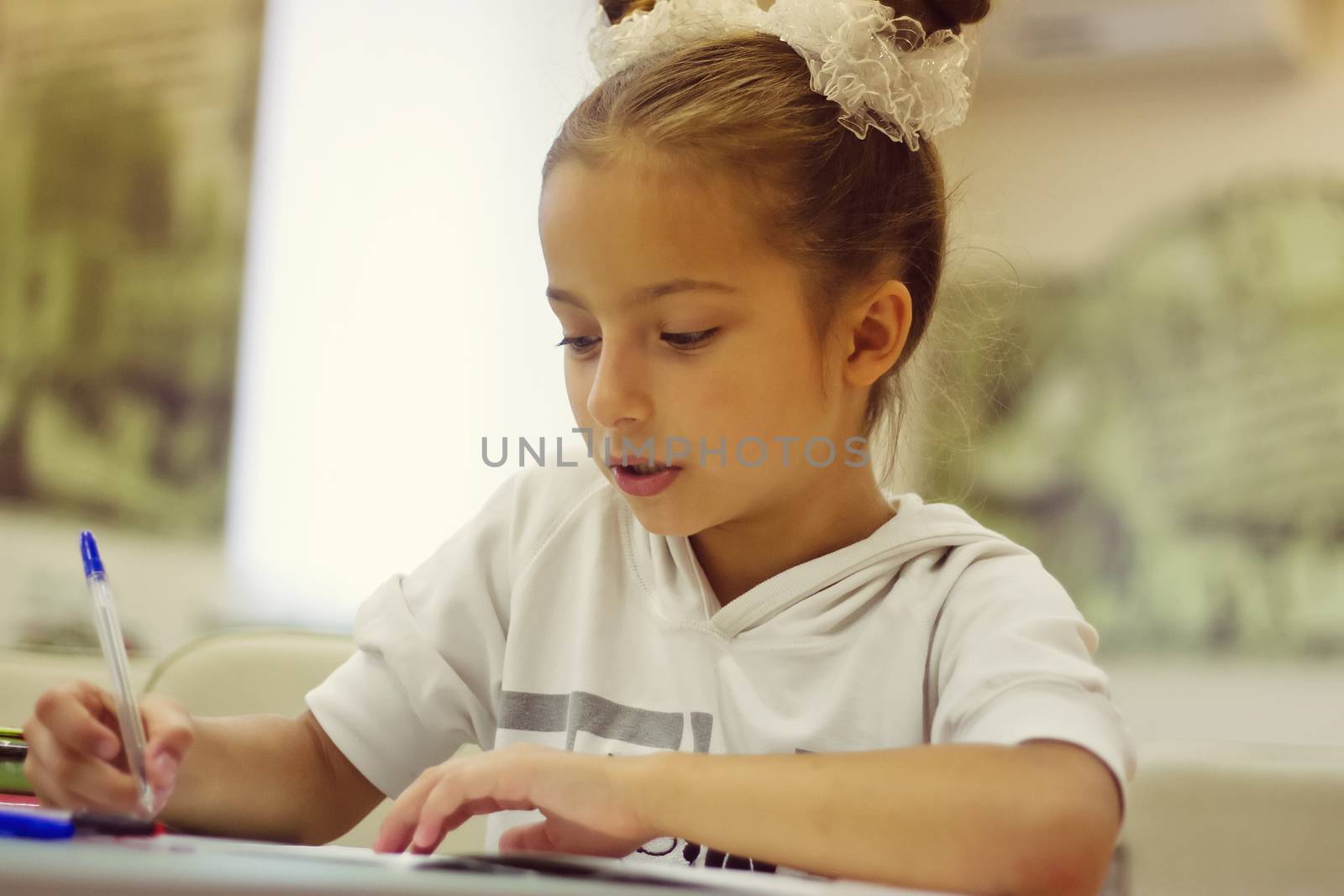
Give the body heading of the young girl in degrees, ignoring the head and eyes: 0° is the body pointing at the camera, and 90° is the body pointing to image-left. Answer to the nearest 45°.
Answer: approximately 45°
